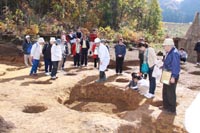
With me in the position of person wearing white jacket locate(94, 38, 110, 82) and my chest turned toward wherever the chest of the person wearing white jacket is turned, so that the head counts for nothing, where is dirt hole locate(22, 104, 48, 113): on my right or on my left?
on my left

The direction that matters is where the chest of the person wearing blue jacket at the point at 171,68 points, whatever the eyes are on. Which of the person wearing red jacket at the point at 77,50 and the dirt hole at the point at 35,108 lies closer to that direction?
the dirt hole

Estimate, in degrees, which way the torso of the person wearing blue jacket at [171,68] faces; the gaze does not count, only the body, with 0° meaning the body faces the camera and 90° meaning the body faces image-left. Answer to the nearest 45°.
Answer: approximately 90°

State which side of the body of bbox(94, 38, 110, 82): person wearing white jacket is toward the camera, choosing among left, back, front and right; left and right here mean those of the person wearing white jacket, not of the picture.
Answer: left

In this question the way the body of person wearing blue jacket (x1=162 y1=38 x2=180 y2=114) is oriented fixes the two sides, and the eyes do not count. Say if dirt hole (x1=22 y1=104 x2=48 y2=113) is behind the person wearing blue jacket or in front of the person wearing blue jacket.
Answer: in front

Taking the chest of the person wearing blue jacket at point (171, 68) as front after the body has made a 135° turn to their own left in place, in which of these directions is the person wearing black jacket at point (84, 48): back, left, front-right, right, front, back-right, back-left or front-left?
back
